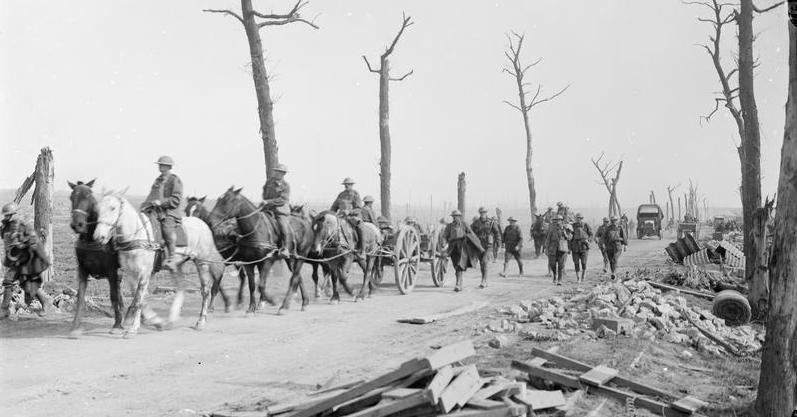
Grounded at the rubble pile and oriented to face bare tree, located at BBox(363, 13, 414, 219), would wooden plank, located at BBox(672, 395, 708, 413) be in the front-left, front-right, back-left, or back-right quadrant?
back-left

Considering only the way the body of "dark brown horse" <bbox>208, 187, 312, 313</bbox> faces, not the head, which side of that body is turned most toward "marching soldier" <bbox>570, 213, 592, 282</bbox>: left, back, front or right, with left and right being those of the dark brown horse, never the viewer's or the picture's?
back

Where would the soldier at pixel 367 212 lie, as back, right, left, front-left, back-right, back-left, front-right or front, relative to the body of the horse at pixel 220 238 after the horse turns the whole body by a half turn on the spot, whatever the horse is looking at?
front

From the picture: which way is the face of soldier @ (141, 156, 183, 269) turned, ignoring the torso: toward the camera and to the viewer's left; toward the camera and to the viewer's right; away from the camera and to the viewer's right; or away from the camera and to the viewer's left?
toward the camera and to the viewer's left

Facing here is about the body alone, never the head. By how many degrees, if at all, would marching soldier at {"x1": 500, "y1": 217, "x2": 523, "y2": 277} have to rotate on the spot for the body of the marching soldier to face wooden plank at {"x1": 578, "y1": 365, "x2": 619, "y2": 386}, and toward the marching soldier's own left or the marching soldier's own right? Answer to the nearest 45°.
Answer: approximately 45° to the marching soldier's own left

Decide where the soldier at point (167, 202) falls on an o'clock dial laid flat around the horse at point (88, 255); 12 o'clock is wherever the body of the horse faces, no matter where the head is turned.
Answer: The soldier is roughly at 7 o'clock from the horse.

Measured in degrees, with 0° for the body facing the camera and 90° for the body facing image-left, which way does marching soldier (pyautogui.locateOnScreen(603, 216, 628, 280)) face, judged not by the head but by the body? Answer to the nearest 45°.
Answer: approximately 0°

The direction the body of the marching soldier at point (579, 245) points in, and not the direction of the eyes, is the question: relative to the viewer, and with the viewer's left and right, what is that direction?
facing the viewer

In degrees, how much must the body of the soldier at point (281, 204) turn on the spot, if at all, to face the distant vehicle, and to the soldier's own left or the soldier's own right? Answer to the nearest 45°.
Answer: approximately 180°

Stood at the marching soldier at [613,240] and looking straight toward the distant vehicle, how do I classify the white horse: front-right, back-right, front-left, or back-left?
back-left

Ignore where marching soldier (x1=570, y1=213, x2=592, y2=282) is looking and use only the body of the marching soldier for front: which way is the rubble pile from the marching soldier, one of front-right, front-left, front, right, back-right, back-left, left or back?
front

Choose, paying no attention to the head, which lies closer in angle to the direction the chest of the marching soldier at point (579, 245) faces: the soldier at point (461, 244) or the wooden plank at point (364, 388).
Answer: the wooden plank

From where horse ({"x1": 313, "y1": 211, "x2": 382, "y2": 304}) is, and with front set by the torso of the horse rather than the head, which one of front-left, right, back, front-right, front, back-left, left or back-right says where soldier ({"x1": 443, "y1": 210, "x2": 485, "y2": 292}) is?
back

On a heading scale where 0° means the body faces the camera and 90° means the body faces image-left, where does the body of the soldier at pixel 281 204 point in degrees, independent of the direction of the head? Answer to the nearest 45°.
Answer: approximately 45°

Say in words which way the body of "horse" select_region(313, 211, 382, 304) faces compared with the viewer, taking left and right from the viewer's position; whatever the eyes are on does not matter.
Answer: facing the viewer and to the left of the viewer

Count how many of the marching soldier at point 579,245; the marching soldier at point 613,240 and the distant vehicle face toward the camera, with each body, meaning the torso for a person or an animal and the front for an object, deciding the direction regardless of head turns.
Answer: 3

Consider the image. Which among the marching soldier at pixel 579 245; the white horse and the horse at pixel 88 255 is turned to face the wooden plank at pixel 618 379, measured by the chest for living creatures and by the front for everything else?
the marching soldier

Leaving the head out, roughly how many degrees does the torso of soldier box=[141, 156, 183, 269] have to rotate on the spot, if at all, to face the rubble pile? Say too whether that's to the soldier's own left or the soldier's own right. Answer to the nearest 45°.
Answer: approximately 135° to the soldier's own left
